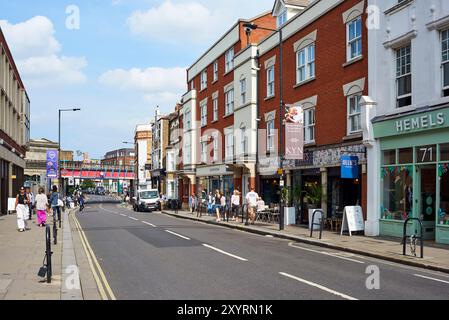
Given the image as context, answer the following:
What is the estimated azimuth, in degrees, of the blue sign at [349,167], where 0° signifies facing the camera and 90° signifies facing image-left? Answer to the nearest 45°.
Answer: approximately 0°

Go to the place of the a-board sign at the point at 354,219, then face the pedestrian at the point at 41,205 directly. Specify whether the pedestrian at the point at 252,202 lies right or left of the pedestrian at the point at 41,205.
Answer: right

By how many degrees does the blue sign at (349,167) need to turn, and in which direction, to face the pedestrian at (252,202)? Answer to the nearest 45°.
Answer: approximately 135° to its right

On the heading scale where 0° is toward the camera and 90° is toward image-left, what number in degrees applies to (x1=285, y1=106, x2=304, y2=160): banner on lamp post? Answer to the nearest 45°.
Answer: approximately 0°

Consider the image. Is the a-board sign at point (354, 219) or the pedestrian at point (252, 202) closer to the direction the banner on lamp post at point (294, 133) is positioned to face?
the a-board sign
